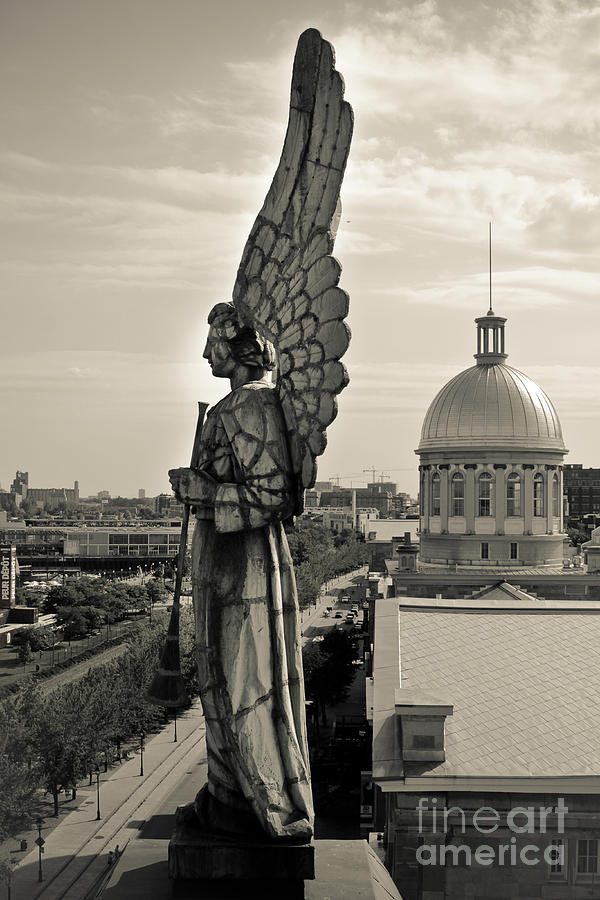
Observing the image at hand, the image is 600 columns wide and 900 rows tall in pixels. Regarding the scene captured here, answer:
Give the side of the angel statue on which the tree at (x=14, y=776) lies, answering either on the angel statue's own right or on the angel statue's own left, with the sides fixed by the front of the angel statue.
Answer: on the angel statue's own right

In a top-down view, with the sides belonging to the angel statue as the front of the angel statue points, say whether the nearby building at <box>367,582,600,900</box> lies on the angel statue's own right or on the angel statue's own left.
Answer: on the angel statue's own right

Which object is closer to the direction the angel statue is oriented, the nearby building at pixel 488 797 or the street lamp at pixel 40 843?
the street lamp

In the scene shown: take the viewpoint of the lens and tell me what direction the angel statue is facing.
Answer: facing to the left of the viewer

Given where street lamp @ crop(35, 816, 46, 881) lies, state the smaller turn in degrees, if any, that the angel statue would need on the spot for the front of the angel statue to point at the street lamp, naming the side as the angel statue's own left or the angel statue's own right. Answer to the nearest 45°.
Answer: approximately 90° to the angel statue's own right
